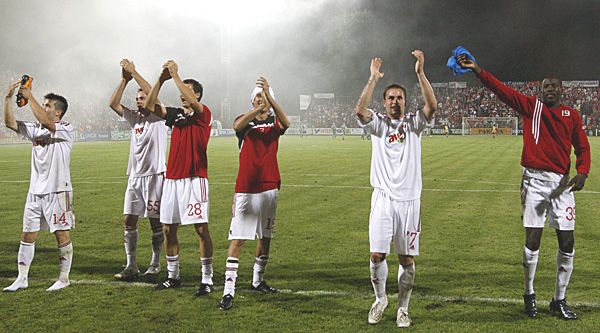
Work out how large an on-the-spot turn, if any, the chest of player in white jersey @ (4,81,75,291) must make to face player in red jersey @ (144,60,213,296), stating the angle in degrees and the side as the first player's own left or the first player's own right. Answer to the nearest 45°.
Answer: approximately 90° to the first player's own left

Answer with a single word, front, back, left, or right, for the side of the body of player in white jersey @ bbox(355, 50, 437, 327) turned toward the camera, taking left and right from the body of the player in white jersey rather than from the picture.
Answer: front

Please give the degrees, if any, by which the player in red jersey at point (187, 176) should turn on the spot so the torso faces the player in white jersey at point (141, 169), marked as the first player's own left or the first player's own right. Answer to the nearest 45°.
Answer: approximately 90° to the first player's own right

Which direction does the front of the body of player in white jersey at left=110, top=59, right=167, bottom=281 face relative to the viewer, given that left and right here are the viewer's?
facing the viewer and to the left of the viewer

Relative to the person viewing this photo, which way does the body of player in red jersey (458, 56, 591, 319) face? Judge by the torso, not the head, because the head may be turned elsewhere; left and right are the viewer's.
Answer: facing the viewer

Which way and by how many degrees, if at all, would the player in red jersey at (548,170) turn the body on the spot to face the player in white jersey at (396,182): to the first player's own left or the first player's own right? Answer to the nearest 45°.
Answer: approximately 45° to the first player's own right
